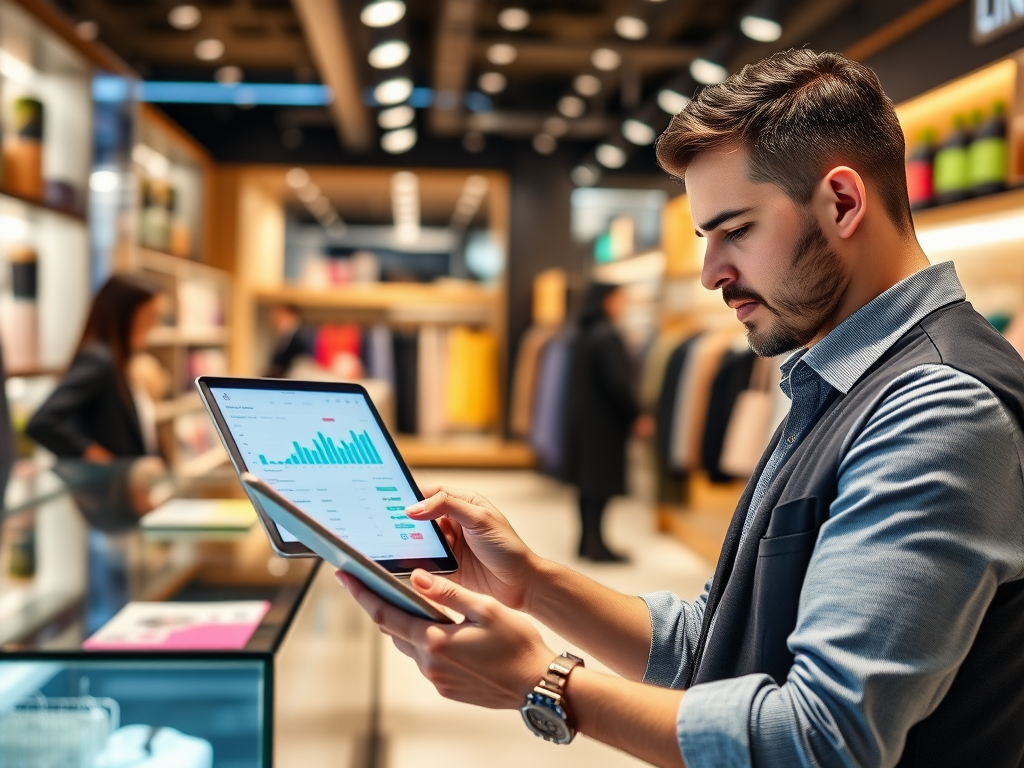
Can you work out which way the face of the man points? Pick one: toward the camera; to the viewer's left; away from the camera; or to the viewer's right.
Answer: to the viewer's left

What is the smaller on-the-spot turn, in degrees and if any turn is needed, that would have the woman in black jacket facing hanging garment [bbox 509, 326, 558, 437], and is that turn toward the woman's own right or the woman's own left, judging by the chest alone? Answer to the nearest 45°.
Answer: approximately 45° to the woman's own left

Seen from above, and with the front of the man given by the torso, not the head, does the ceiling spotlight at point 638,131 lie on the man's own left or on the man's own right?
on the man's own right

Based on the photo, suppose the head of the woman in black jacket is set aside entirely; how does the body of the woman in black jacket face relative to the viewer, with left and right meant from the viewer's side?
facing to the right of the viewer

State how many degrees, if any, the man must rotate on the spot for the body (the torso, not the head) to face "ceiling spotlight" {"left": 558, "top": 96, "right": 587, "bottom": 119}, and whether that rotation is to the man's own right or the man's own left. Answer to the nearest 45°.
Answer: approximately 90° to the man's own right

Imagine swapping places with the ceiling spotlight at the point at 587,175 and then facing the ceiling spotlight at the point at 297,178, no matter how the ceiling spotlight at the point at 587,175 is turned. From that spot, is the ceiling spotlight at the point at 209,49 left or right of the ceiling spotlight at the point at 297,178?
left

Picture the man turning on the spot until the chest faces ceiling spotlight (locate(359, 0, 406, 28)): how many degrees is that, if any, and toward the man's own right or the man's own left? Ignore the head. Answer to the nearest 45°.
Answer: approximately 45° to the man's own right

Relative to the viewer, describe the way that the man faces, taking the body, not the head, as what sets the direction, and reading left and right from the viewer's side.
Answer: facing to the left of the viewer

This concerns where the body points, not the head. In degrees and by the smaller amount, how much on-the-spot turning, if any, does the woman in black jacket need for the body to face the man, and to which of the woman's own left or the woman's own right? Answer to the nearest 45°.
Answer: approximately 90° to the woman's own right
